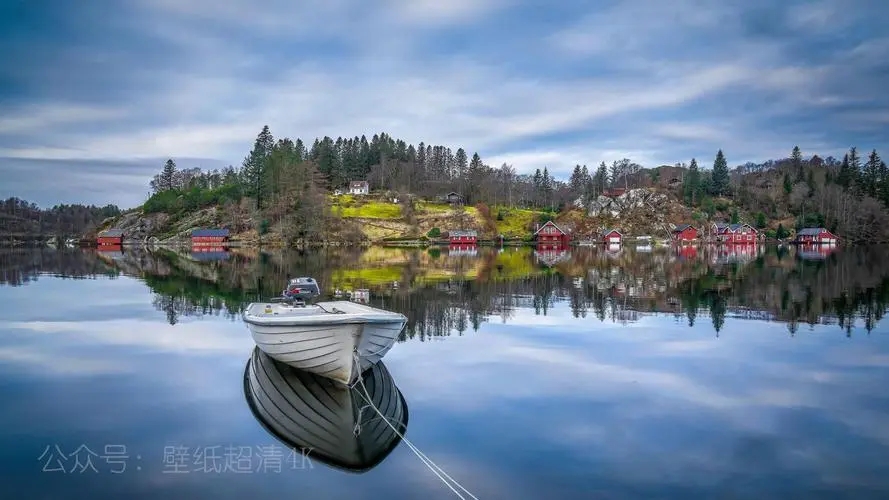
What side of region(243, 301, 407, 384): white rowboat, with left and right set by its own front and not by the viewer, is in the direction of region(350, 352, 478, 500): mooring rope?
front

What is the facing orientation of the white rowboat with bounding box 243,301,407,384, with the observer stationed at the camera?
facing the viewer and to the right of the viewer
